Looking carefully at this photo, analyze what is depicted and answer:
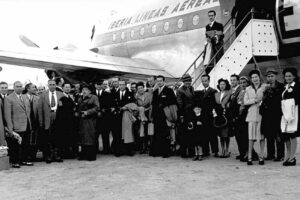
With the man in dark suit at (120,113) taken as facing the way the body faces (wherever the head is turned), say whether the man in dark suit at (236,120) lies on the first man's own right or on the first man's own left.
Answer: on the first man's own left

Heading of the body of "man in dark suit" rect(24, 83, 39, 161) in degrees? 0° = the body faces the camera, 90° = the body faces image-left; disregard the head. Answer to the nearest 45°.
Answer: approximately 315°

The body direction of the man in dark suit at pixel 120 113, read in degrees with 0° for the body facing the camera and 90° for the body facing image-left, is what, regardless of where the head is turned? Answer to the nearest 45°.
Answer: approximately 0°

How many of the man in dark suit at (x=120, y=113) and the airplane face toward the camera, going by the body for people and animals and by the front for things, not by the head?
1

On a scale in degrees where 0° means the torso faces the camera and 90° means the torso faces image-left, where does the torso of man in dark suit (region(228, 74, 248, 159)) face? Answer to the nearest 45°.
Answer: approximately 45°

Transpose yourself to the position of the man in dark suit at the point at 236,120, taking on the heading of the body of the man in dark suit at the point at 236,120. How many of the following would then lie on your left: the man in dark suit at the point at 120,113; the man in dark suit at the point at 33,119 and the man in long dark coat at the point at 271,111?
1

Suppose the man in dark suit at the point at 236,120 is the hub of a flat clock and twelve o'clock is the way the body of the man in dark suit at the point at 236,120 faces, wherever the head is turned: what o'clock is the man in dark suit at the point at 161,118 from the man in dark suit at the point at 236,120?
the man in dark suit at the point at 161,118 is roughly at 2 o'clock from the man in dark suit at the point at 236,120.

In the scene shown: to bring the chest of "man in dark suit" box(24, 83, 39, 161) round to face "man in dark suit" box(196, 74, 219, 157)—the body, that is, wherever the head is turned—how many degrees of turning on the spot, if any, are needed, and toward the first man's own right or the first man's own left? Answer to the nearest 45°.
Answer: approximately 45° to the first man's own left

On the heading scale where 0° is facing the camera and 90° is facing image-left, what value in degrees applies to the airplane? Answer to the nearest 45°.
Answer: approximately 135°

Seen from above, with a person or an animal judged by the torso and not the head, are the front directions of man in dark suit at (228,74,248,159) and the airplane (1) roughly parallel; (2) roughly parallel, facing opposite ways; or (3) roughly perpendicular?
roughly perpendicular
